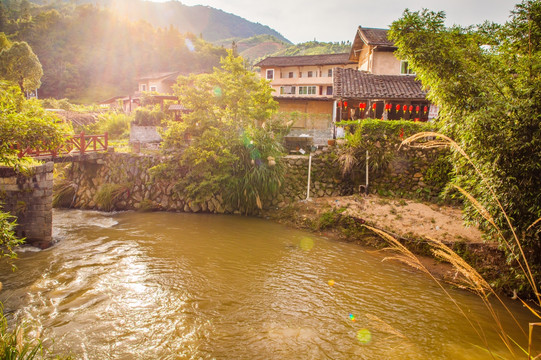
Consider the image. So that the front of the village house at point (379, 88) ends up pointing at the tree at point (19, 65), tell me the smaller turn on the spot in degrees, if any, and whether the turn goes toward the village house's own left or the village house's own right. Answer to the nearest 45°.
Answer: approximately 90° to the village house's own right

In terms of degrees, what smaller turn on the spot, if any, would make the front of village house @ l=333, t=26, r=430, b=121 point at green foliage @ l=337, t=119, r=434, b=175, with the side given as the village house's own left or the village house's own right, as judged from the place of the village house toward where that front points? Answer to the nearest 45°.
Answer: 0° — it already faces it

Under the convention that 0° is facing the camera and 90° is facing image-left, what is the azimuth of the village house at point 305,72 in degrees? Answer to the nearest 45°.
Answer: approximately 0°

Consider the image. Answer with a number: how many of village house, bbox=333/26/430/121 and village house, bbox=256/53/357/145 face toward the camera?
2

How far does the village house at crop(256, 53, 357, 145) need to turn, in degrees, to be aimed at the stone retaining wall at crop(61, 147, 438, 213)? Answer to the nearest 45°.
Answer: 0° — it already faces it

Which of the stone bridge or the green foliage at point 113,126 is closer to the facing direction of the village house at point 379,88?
the stone bridge

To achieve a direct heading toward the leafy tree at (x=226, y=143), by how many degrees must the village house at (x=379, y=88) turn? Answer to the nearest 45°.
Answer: approximately 45° to its right

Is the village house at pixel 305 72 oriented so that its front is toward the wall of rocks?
yes
